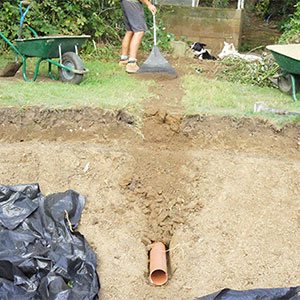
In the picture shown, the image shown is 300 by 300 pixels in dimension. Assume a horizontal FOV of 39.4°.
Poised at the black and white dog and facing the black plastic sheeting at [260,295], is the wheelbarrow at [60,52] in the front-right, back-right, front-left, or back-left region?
front-right

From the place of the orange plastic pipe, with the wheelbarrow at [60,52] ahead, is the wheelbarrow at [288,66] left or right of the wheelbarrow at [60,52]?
right

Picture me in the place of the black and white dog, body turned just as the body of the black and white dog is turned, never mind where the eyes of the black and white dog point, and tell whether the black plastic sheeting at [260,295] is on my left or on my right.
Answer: on my left

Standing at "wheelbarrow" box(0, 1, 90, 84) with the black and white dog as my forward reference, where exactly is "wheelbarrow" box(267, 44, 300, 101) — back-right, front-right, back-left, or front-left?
front-right

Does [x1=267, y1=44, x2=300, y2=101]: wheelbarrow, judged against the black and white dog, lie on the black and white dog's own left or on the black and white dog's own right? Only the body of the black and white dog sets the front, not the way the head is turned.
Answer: on the black and white dog's own left

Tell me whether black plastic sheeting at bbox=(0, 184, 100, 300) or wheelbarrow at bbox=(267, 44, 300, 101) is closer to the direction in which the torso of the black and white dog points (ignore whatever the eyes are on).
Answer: the black plastic sheeting

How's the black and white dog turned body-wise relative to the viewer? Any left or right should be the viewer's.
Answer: facing the viewer and to the left of the viewer

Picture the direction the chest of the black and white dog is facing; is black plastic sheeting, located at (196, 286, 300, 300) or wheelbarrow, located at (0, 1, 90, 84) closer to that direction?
the wheelbarrow

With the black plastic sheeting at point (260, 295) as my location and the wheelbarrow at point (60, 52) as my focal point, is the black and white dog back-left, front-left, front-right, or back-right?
front-right

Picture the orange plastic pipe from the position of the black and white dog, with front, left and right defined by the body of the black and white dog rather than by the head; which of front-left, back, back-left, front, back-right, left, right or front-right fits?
front-left

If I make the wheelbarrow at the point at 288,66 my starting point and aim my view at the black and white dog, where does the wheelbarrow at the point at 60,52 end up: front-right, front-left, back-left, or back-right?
front-left

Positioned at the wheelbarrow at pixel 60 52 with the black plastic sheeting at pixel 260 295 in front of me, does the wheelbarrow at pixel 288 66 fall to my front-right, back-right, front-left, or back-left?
front-left

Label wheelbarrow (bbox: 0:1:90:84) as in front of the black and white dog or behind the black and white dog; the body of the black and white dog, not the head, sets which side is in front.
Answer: in front
